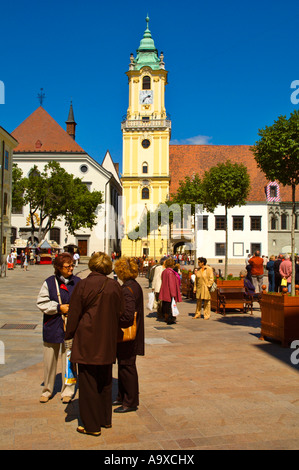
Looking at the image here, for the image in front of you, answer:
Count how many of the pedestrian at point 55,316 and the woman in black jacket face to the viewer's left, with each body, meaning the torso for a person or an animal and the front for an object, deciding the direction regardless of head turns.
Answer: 1

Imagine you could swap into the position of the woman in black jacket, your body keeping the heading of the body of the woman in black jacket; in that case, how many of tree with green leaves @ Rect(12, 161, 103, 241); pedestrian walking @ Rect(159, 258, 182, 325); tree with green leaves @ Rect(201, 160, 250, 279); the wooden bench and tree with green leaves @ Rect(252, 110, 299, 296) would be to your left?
0

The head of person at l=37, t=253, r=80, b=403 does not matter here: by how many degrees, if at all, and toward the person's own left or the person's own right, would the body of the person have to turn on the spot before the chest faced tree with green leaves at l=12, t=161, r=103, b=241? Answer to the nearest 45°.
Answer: approximately 135° to the person's own left

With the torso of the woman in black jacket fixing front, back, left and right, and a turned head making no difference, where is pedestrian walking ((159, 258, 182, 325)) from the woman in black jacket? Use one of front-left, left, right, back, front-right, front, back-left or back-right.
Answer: right

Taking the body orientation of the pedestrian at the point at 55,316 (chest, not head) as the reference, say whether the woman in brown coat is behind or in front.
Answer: in front

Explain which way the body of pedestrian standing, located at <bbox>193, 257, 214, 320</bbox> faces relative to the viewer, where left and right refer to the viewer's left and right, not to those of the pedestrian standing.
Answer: facing the viewer and to the left of the viewer

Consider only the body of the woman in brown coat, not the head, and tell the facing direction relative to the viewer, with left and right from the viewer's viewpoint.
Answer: facing away from the viewer and to the left of the viewer

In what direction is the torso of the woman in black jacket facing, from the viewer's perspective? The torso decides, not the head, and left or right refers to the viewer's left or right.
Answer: facing to the left of the viewer

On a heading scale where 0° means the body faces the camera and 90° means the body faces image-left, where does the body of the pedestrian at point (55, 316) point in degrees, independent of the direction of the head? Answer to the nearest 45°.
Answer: approximately 315°

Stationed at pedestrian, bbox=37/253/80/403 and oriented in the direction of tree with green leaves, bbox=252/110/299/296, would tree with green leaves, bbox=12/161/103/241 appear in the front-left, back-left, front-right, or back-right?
front-left
